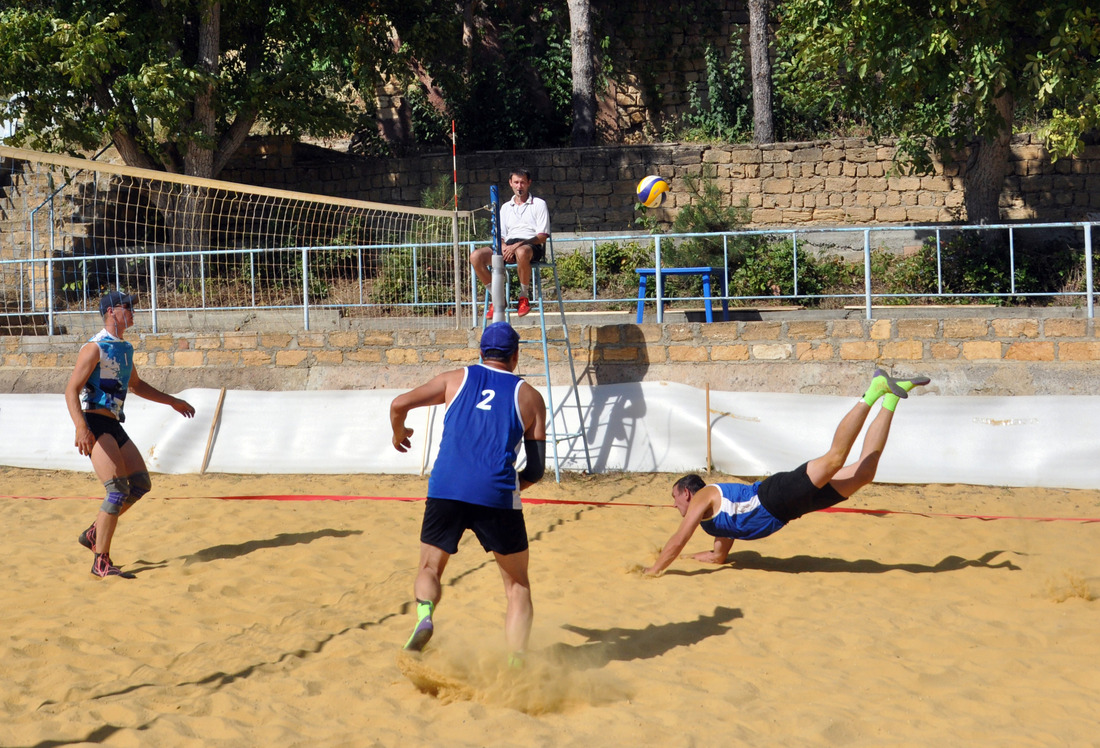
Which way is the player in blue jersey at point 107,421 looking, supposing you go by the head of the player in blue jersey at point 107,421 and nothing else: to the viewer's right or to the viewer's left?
to the viewer's right

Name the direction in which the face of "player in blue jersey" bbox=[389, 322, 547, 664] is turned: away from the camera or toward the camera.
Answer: away from the camera

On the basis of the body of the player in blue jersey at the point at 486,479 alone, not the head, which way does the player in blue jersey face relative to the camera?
away from the camera

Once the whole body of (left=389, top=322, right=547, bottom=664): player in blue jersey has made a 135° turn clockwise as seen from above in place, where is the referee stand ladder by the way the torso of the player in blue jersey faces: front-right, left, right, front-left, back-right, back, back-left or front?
back-left

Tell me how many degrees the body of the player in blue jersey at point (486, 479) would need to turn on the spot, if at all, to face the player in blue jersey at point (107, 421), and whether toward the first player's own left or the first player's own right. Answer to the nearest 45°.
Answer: approximately 45° to the first player's own left
